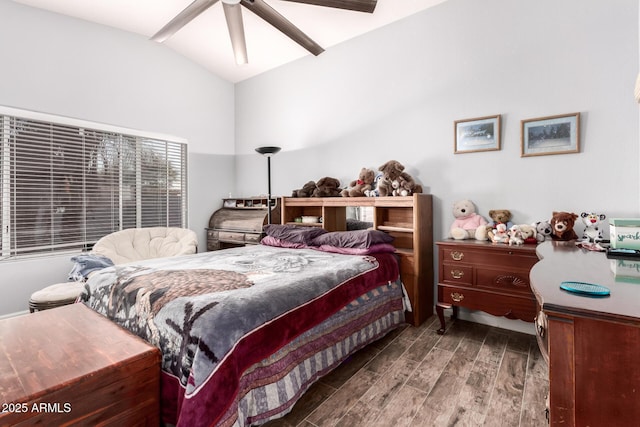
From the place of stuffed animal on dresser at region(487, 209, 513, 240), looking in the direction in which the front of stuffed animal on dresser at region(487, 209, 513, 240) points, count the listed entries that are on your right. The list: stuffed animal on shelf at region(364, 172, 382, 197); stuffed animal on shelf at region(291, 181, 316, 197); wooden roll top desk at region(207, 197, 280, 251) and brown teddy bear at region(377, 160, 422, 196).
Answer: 4

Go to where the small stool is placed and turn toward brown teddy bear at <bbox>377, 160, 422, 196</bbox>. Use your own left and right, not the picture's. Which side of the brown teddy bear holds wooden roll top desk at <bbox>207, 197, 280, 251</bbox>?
left

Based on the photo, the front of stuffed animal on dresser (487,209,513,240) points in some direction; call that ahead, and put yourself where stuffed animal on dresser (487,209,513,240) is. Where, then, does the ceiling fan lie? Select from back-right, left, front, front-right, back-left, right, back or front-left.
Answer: front-right

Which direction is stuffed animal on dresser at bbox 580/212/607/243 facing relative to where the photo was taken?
toward the camera

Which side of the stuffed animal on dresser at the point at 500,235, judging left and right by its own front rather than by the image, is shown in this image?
front

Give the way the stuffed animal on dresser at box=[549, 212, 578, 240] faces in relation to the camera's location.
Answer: facing the viewer and to the left of the viewer

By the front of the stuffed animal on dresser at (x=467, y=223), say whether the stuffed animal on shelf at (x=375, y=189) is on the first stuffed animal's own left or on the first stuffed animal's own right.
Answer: on the first stuffed animal's own right

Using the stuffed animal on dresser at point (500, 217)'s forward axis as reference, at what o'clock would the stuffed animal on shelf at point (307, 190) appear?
The stuffed animal on shelf is roughly at 3 o'clock from the stuffed animal on dresser.

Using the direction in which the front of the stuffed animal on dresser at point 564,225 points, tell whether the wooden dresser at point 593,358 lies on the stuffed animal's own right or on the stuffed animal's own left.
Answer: on the stuffed animal's own left
